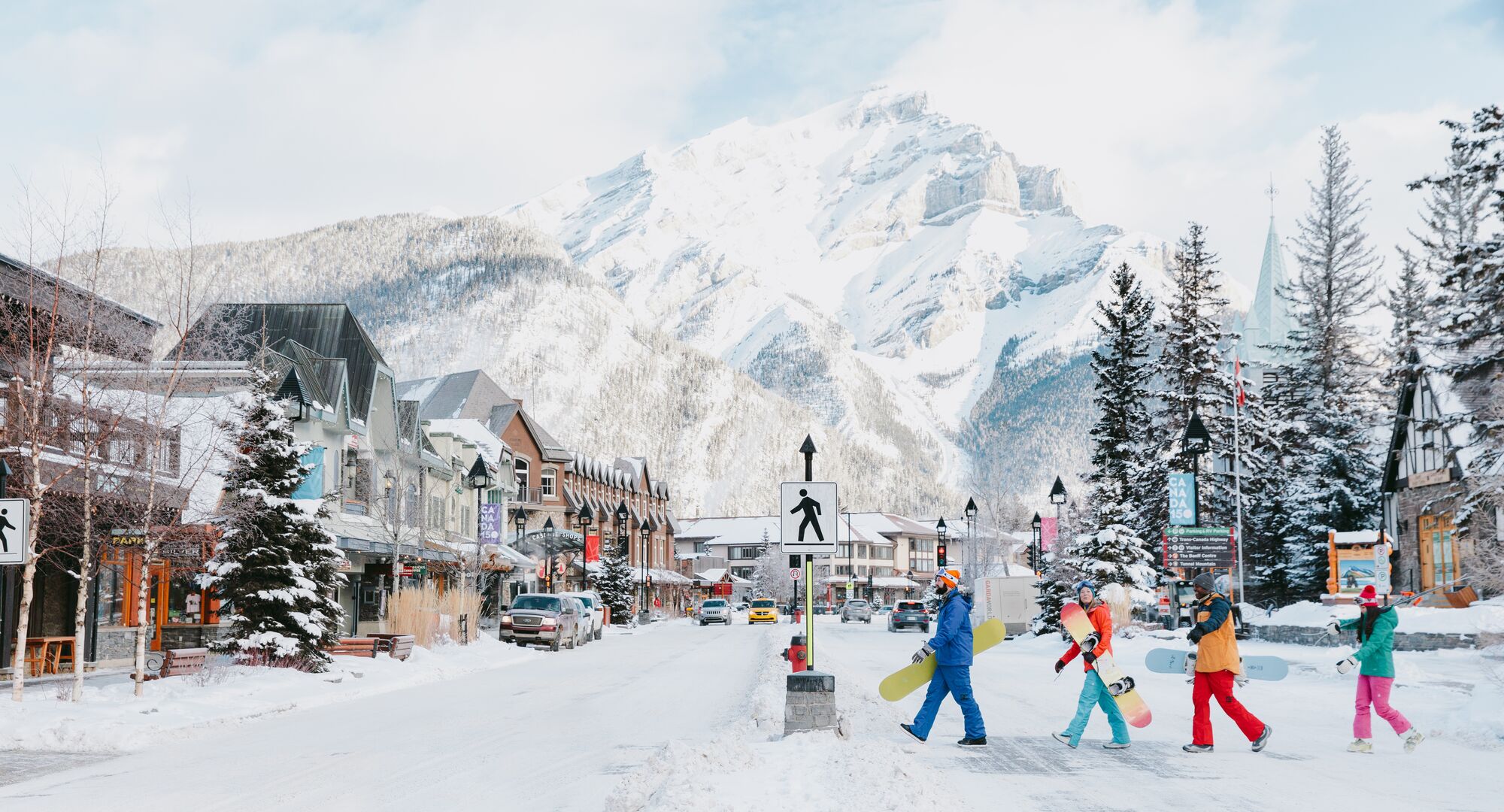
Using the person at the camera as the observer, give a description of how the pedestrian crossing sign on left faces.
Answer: facing the viewer

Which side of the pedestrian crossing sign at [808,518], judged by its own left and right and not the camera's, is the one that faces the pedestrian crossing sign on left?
right

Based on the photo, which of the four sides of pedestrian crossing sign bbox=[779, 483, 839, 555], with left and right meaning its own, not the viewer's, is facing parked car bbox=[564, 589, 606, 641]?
back

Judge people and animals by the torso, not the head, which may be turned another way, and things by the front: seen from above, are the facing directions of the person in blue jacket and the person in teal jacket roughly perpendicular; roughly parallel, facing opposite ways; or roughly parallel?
roughly parallel

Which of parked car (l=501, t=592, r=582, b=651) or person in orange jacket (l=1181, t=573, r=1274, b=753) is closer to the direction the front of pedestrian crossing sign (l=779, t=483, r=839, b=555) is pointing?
the person in orange jacket
